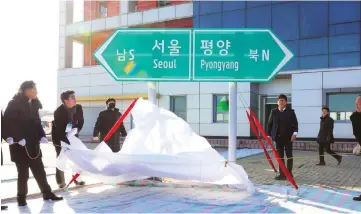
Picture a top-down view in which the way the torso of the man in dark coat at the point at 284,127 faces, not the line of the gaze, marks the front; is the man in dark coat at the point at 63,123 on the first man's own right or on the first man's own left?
on the first man's own right

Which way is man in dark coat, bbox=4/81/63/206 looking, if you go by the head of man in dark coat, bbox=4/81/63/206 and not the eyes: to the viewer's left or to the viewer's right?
to the viewer's right

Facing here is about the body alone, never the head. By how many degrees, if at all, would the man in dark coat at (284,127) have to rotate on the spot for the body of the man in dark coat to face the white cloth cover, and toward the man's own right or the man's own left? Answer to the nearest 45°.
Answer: approximately 45° to the man's own right

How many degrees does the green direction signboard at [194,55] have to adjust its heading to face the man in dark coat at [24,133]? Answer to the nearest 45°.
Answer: approximately 45° to its right

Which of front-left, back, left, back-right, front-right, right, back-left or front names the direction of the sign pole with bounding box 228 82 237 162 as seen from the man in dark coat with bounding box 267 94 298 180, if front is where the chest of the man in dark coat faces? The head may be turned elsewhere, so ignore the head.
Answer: front-right

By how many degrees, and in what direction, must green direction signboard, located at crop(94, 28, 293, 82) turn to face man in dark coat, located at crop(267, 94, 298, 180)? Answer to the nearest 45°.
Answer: approximately 135° to its left

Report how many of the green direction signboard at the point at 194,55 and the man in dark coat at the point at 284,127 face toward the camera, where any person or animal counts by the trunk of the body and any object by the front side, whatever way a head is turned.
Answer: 2
